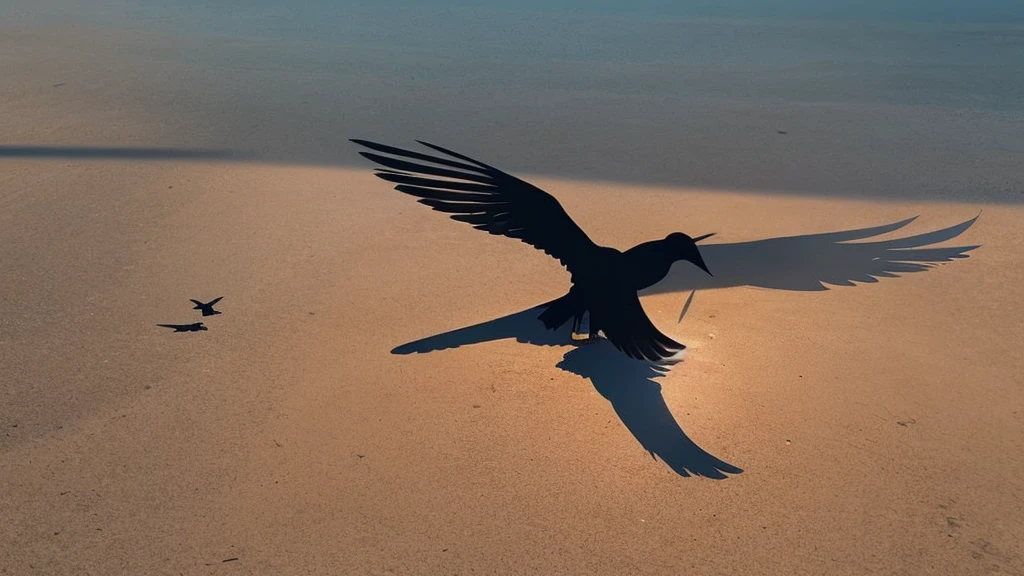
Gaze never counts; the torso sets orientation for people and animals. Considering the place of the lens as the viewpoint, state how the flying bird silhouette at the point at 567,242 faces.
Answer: facing to the right of the viewer

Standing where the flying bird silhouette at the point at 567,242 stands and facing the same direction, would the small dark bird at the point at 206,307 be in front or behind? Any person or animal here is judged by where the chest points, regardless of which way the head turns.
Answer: behind
